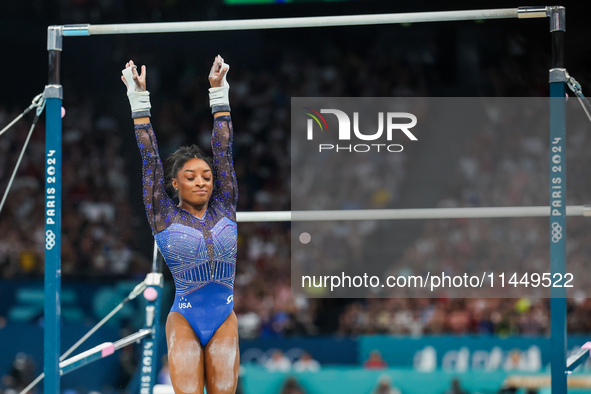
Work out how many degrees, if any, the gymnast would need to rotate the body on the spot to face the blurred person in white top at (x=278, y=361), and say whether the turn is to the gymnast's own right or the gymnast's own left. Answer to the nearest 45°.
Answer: approximately 180°

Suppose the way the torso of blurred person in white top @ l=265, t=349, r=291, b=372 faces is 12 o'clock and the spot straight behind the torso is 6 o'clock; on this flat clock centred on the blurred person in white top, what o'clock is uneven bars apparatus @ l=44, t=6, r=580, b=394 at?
The uneven bars apparatus is roughly at 12 o'clock from the blurred person in white top.

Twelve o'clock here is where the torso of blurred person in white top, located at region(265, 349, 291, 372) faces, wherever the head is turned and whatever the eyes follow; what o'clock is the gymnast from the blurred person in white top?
The gymnast is roughly at 12 o'clock from the blurred person in white top.

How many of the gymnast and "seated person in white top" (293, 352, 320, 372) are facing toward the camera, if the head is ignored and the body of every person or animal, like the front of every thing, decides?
2

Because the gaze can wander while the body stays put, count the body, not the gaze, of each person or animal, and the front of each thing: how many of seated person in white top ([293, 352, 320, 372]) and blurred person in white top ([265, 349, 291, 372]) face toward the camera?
2

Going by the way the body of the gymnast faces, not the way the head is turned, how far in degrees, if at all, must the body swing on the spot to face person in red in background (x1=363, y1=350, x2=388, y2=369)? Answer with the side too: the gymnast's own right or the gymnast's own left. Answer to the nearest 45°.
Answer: approximately 135° to the gymnast's own left

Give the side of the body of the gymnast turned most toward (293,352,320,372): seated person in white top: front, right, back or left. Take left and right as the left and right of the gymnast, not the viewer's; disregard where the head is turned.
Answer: back

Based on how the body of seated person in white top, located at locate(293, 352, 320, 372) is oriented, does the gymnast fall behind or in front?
in front
